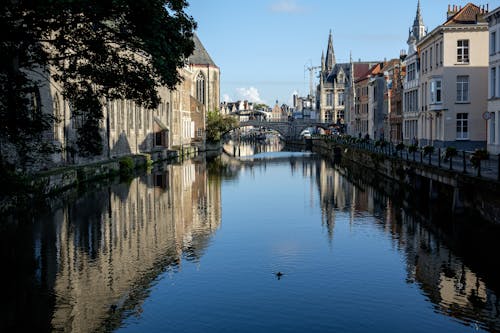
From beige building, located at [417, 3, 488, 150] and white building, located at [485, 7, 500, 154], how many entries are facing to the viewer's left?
2

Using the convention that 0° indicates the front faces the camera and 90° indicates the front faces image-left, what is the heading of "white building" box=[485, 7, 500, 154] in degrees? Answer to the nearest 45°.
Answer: approximately 90°

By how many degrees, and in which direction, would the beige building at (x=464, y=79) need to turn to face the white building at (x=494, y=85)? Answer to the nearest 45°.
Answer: approximately 90° to its left

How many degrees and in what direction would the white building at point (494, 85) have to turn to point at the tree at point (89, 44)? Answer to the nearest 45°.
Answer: approximately 45° to its left

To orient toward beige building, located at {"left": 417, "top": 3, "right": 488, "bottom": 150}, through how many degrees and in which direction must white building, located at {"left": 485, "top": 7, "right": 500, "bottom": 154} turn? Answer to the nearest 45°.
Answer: approximately 90° to its right

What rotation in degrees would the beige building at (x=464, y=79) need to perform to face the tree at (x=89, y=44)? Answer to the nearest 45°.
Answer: approximately 90° to its left

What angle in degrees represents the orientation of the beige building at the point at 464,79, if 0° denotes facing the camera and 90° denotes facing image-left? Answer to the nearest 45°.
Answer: approximately 90°
